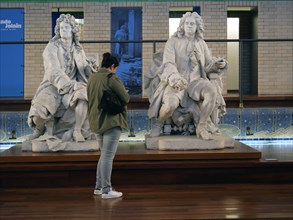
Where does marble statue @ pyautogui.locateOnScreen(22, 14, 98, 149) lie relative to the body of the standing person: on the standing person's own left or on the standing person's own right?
on the standing person's own left

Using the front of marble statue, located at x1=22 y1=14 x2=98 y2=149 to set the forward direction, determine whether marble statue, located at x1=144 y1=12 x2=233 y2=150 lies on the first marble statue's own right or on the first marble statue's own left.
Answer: on the first marble statue's own left

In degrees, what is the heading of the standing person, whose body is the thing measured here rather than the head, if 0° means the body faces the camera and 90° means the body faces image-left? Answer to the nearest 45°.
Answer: approximately 225°

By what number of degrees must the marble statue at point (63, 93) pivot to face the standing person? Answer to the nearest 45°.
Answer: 0° — it already faces them

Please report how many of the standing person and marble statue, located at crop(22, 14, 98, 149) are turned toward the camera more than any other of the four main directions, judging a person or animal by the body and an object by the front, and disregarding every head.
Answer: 1

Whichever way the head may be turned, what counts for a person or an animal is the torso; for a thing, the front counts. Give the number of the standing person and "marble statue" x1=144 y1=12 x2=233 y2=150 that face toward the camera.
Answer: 1

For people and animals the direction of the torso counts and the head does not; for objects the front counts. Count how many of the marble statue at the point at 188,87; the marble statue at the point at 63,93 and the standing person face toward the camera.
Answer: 2

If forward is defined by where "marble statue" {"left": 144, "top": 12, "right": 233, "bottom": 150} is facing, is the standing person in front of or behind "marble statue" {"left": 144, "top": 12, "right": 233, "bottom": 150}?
in front

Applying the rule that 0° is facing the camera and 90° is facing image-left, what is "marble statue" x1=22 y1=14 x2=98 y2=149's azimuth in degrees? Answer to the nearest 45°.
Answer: approximately 0°

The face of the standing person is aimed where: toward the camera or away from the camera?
away from the camera

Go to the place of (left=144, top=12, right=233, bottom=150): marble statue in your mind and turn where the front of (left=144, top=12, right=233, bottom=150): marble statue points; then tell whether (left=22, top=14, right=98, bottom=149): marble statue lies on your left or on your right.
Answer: on your right

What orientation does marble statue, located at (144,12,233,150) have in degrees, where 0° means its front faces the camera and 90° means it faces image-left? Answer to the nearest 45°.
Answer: approximately 0°
